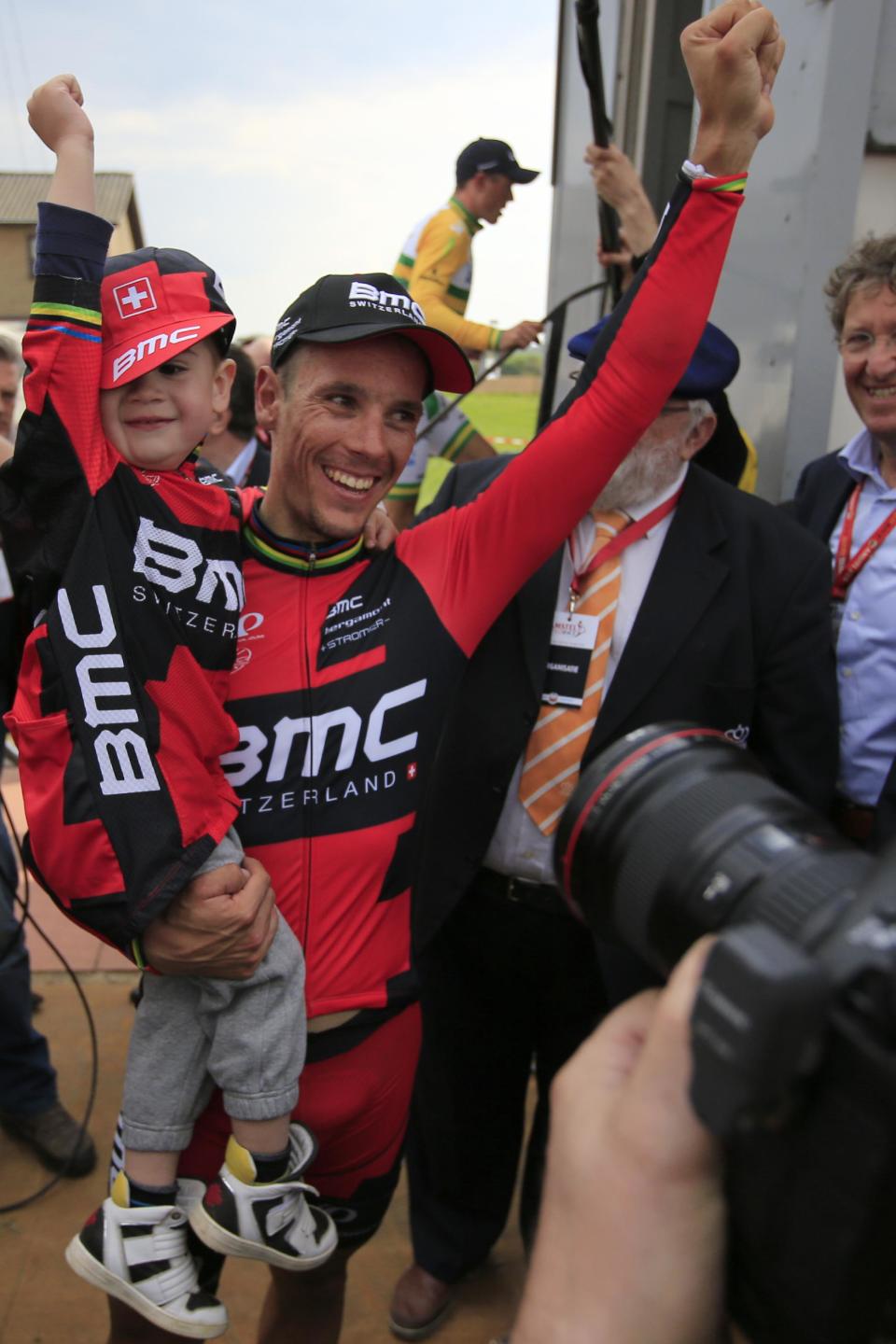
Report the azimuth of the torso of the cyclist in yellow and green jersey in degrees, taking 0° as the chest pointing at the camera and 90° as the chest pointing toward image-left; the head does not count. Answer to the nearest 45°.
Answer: approximately 270°

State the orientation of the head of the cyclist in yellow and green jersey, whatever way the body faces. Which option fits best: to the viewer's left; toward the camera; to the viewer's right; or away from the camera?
to the viewer's right

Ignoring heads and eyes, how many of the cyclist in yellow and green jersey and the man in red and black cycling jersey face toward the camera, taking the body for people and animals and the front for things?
1

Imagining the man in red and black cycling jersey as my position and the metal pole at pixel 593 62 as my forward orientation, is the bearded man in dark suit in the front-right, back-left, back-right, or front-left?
front-right

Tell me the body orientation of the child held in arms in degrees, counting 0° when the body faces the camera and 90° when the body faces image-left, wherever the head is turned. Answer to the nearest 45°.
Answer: approximately 315°

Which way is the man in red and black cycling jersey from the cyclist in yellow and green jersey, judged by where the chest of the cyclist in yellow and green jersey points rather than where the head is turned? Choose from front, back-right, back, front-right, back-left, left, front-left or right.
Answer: right

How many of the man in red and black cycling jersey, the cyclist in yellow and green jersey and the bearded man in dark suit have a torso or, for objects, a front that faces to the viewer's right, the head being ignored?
1

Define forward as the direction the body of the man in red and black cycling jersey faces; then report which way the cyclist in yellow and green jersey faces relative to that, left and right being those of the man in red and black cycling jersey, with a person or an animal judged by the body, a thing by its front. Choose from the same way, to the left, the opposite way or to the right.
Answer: to the left

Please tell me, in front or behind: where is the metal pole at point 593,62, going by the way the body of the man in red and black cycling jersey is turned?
behind

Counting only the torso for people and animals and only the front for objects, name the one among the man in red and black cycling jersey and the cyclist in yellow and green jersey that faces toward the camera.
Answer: the man in red and black cycling jersey
